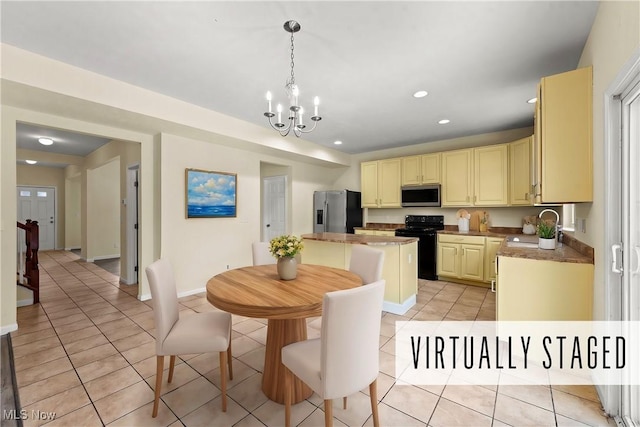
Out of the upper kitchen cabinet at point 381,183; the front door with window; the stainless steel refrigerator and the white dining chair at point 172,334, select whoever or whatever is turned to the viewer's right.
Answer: the white dining chair

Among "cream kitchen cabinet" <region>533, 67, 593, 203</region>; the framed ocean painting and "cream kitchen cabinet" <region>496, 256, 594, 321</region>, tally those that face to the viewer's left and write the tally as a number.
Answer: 2

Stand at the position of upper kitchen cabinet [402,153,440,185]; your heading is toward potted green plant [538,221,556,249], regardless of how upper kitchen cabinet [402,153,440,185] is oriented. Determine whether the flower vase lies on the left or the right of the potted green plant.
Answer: right

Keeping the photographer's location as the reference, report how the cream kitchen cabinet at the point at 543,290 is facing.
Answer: facing to the left of the viewer

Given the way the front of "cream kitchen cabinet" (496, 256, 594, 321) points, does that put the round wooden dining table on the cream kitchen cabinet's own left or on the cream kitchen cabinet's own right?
on the cream kitchen cabinet's own left
